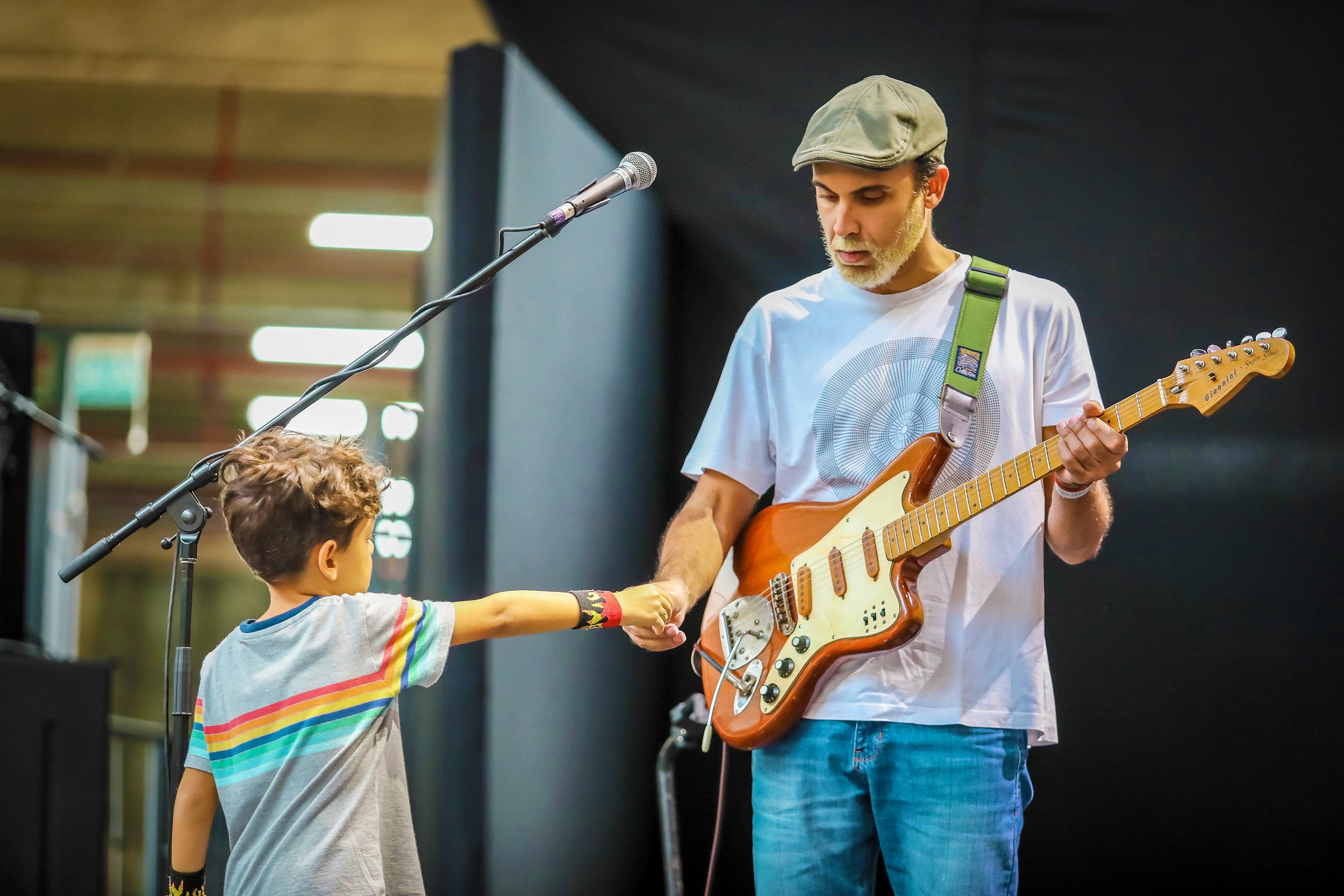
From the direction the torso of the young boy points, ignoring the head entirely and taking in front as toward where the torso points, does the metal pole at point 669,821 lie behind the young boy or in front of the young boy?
in front

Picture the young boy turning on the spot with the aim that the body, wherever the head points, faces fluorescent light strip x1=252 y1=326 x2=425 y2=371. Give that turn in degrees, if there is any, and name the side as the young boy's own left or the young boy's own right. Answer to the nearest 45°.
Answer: approximately 45° to the young boy's own left

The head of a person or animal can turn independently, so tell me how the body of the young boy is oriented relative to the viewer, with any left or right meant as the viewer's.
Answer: facing away from the viewer and to the right of the viewer

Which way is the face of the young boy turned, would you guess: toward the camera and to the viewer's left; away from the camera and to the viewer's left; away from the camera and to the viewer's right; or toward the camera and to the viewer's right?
away from the camera and to the viewer's right

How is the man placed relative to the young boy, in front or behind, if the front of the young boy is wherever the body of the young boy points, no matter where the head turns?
in front

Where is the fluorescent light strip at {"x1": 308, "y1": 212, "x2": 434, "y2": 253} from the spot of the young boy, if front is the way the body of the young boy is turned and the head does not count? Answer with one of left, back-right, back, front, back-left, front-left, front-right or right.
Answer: front-left

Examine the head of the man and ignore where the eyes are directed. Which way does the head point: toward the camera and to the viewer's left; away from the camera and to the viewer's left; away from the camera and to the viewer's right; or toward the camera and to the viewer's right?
toward the camera and to the viewer's left
